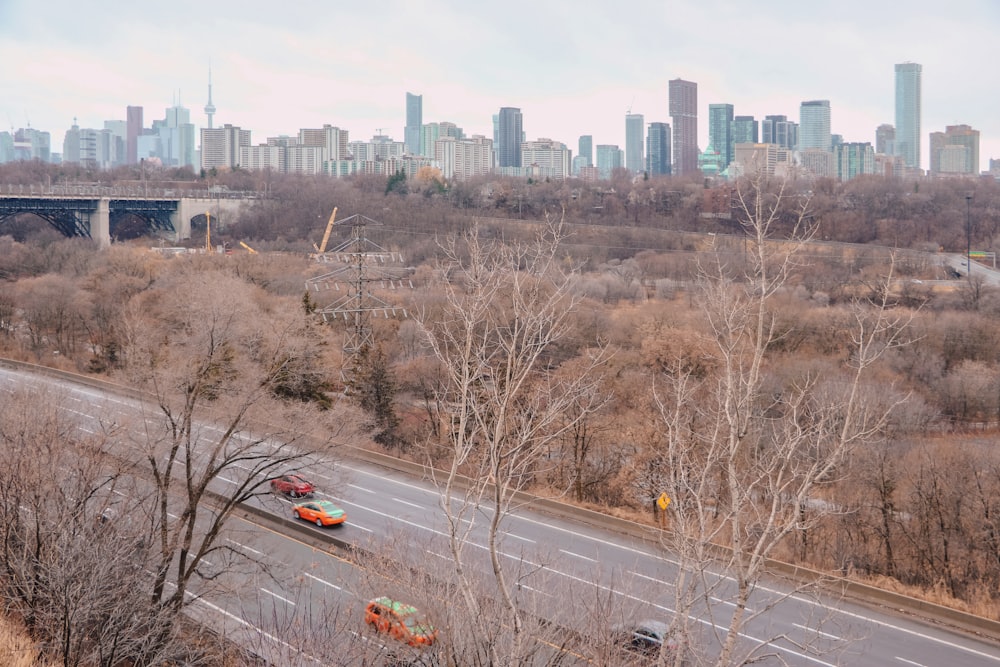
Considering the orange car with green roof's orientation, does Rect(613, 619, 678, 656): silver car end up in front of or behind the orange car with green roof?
behind

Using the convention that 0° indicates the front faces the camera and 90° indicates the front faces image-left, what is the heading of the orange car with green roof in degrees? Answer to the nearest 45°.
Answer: approximately 135°

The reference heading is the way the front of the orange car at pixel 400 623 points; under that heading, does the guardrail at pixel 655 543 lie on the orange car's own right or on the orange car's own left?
on the orange car's own left

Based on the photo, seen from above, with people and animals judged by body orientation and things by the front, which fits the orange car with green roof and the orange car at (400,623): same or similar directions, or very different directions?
very different directions

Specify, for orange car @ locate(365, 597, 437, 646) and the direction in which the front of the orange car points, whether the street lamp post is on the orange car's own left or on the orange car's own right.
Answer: on the orange car's own left

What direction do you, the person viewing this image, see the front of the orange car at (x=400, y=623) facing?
facing the viewer and to the right of the viewer

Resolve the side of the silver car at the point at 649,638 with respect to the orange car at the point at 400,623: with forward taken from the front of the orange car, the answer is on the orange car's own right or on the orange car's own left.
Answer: on the orange car's own left
